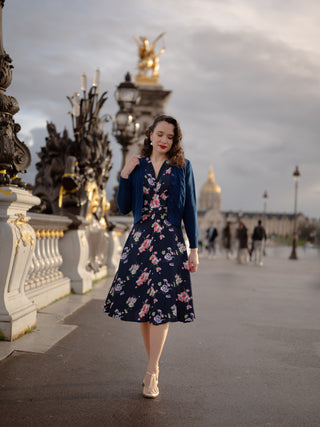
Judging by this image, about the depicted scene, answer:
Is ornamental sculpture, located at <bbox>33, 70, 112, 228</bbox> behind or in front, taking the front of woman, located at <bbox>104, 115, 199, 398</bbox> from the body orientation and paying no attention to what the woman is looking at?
behind

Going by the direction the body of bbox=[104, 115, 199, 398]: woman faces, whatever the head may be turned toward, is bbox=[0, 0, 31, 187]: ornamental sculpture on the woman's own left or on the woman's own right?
on the woman's own right

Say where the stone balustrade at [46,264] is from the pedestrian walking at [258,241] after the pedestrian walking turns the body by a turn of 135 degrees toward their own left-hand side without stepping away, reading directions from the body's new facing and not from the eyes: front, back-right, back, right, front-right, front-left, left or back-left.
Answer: front-left

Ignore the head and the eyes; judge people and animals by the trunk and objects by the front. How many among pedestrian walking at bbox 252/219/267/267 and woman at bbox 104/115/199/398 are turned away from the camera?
1

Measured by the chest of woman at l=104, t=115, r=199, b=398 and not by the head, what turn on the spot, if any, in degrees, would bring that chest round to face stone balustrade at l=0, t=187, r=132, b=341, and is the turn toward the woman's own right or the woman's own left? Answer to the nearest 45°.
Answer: approximately 135° to the woman's own right

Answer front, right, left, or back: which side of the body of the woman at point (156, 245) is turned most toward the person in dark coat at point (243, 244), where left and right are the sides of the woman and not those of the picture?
back

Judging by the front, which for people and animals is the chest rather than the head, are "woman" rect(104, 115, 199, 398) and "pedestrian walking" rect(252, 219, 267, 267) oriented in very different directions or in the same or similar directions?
very different directions
